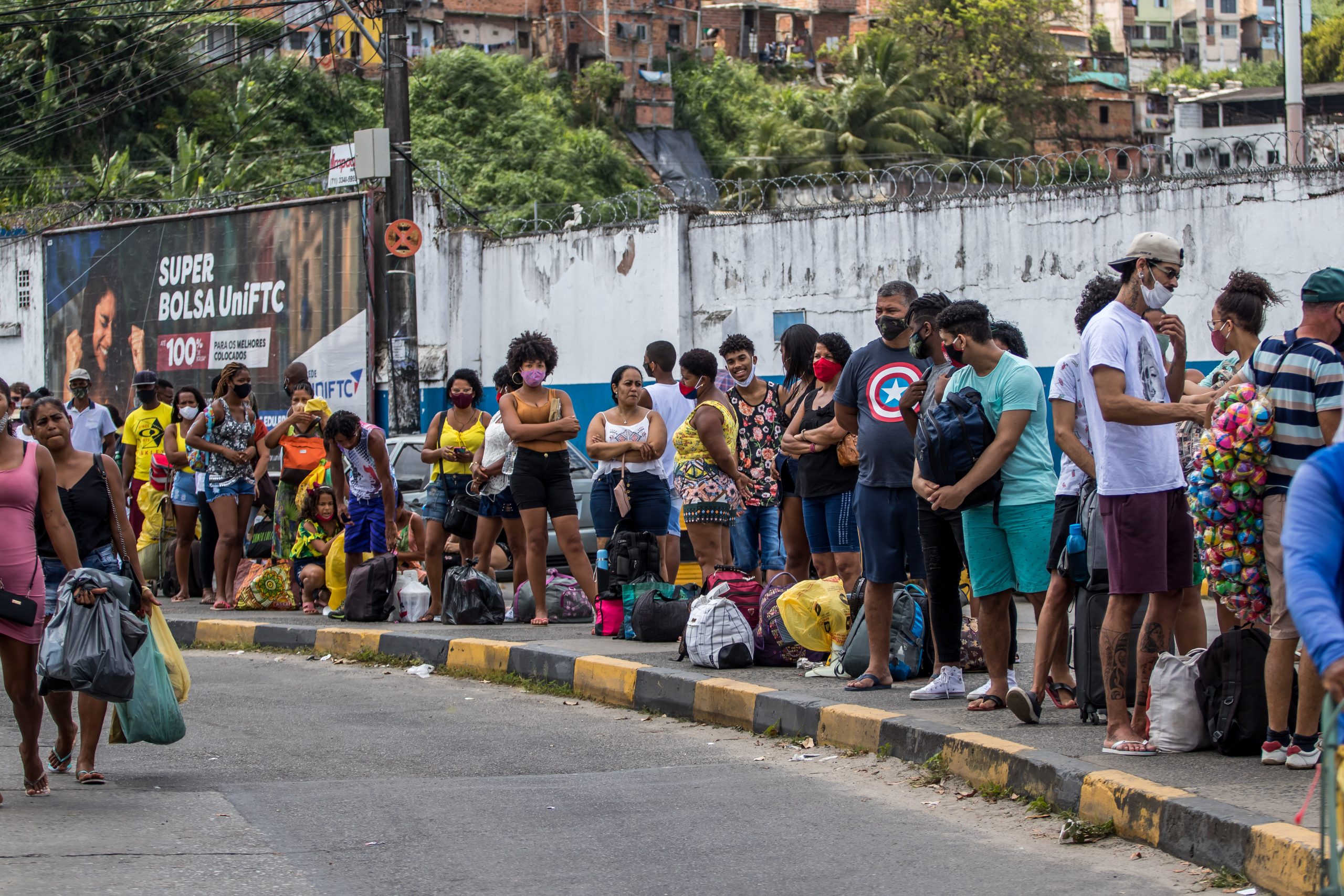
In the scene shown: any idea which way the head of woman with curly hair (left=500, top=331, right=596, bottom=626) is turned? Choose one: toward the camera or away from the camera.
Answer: toward the camera

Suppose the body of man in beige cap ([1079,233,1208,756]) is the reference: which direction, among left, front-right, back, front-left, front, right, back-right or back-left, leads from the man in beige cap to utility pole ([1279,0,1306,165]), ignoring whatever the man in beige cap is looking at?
back-left

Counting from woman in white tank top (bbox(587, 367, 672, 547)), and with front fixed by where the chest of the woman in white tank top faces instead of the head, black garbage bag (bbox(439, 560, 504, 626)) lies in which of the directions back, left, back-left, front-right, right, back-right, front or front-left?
front-right

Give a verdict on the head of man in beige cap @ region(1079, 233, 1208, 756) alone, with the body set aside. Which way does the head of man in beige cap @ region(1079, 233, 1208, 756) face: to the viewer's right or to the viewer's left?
to the viewer's right

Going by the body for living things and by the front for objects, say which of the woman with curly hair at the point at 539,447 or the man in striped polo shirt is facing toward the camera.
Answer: the woman with curly hair

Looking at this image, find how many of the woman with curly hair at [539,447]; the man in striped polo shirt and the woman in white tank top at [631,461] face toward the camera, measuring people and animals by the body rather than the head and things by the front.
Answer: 2

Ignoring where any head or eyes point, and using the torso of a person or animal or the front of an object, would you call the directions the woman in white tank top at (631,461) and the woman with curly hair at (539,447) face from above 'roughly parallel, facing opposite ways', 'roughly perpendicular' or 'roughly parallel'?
roughly parallel

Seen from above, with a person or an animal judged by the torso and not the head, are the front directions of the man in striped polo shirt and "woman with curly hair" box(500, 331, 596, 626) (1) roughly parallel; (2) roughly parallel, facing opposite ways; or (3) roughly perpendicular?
roughly perpendicular

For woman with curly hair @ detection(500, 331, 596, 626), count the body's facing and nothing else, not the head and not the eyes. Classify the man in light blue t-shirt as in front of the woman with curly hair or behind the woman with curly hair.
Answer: in front

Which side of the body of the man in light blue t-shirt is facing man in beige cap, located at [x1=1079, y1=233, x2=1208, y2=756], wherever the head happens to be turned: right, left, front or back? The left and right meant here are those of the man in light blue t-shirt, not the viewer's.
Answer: left

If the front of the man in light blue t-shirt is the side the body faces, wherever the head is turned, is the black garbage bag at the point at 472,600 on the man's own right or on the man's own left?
on the man's own right

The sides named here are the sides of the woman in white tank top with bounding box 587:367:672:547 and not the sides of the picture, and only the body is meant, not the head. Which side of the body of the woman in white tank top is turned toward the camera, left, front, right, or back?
front
